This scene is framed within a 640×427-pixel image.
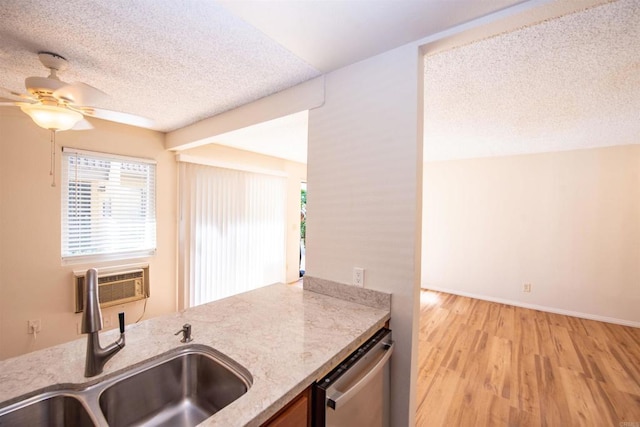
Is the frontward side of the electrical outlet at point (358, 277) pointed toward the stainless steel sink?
yes

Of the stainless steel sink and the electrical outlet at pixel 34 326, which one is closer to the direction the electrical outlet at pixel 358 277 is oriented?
the stainless steel sink

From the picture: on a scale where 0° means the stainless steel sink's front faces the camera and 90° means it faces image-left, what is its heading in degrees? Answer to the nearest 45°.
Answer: approximately 315°

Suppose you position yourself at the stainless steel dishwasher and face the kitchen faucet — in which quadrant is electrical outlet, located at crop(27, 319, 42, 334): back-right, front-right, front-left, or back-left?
front-right

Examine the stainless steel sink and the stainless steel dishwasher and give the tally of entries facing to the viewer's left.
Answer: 0

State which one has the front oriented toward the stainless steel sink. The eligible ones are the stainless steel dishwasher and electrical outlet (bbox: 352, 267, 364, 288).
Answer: the electrical outlet

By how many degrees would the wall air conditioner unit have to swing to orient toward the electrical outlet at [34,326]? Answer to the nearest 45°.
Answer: approximately 135° to its right

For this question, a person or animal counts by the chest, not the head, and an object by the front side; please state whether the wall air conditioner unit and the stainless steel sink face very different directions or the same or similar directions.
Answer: same or similar directions

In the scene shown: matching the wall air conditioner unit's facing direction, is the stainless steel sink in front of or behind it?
in front

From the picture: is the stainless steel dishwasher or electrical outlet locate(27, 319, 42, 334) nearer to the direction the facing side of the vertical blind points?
the stainless steel dishwasher

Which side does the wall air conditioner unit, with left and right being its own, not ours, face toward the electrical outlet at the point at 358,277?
front

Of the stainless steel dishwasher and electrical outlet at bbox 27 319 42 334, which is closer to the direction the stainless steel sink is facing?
the stainless steel dishwasher

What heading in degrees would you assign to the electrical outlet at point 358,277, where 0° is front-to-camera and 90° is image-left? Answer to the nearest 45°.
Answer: approximately 45°

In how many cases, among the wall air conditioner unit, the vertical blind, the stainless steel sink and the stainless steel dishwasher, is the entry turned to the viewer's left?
0

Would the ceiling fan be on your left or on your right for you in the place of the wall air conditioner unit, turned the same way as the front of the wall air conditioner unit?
on your right

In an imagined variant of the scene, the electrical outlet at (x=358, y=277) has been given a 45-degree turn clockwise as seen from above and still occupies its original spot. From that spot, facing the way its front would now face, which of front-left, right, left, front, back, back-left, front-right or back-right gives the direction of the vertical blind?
front-right

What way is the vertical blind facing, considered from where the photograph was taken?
facing the viewer and to the right of the viewer

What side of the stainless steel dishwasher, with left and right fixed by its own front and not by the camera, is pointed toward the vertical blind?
back

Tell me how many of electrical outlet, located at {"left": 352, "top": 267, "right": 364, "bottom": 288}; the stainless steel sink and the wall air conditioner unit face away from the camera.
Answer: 0

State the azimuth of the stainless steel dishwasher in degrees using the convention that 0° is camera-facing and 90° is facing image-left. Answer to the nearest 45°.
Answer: approximately 315°
